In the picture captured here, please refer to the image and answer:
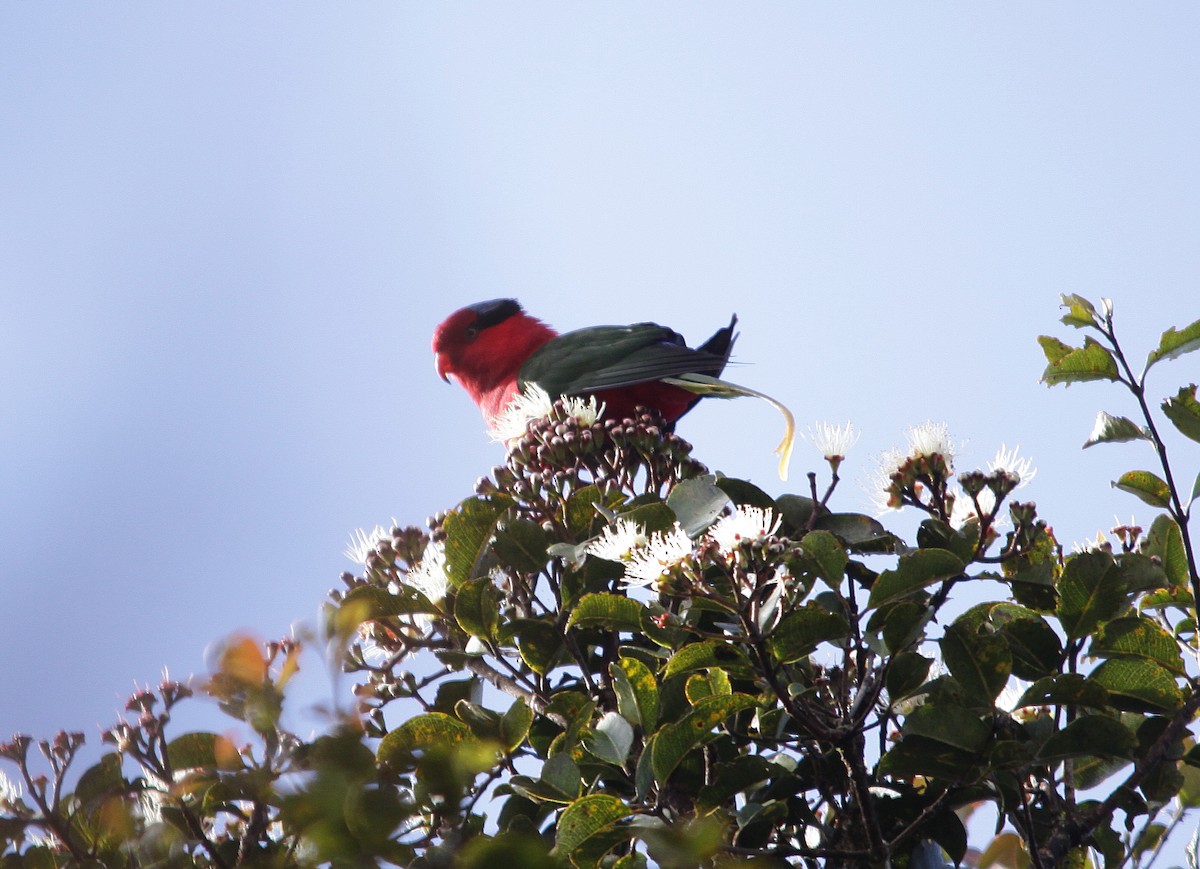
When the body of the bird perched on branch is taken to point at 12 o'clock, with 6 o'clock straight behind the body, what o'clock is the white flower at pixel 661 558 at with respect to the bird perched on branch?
The white flower is roughly at 9 o'clock from the bird perched on branch.

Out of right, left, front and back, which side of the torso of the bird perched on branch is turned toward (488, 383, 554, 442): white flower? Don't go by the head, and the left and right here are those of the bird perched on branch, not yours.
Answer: front

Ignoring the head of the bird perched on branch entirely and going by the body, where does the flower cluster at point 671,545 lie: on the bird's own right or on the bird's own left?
on the bird's own left

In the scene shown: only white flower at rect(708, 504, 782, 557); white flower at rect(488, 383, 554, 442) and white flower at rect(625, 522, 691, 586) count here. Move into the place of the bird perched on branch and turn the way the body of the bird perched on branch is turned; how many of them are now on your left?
3

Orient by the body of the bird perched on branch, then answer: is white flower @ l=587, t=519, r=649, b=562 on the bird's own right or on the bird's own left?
on the bird's own left

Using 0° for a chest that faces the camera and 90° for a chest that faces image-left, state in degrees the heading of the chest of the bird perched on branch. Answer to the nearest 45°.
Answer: approximately 90°

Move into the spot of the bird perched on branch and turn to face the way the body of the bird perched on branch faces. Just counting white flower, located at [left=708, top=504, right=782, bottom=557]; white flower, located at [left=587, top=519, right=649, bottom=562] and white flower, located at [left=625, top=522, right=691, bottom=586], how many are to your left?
3

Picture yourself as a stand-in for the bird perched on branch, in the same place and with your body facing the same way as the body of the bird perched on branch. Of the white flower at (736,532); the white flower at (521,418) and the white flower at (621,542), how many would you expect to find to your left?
3
